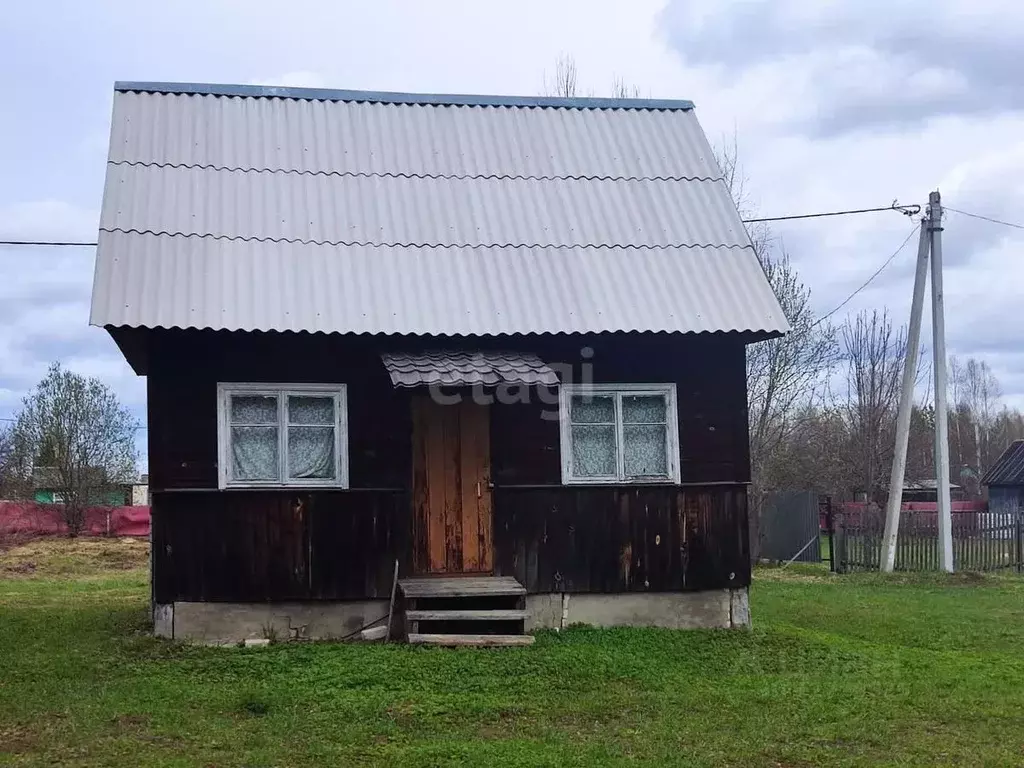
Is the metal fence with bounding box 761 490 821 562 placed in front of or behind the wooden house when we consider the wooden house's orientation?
behind

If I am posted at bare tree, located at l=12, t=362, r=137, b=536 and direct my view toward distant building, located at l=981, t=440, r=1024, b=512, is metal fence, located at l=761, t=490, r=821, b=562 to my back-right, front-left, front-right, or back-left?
front-right

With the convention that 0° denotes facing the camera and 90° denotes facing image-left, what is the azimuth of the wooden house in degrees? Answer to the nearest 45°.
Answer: approximately 0°

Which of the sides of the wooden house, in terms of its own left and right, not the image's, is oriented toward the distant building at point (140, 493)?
back

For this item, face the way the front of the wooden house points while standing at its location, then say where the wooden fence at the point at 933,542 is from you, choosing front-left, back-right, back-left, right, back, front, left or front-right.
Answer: back-left
